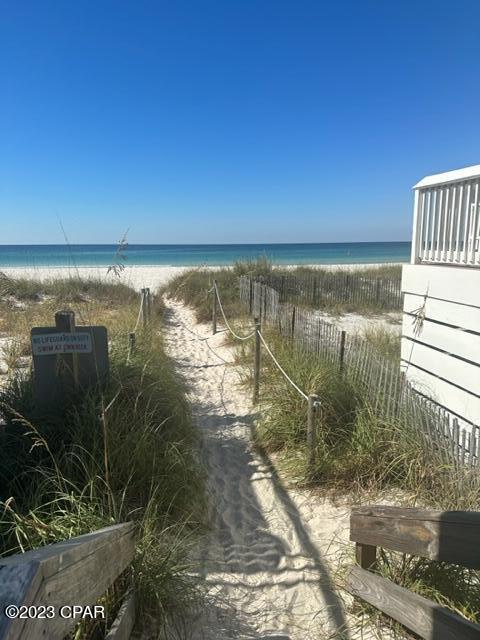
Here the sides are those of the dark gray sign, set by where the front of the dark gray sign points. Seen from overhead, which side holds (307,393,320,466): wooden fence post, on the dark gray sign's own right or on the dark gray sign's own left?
on the dark gray sign's own left

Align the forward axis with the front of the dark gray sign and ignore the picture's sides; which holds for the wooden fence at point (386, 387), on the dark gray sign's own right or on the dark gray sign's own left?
on the dark gray sign's own left

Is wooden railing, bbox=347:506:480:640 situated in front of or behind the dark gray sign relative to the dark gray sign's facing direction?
in front

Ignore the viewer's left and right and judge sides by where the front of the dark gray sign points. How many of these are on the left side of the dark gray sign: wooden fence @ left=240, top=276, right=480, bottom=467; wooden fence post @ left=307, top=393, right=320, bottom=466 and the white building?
3

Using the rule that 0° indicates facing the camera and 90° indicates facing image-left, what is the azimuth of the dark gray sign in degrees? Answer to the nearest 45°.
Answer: approximately 0°

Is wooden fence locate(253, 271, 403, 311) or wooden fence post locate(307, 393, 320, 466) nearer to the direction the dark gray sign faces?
the wooden fence post

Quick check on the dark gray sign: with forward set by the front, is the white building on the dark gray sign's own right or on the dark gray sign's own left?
on the dark gray sign's own left

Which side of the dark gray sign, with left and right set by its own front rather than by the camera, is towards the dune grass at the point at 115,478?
front

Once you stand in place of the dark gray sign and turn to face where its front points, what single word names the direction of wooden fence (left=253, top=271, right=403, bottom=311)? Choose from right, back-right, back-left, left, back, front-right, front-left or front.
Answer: back-left

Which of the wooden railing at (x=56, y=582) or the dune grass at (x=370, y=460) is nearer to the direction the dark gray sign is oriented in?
the wooden railing

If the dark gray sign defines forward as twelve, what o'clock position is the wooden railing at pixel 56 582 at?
The wooden railing is roughly at 12 o'clock from the dark gray sign.

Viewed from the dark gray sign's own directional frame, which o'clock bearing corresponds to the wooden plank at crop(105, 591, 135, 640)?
The wooden plank is roughly at 12 o'clock from the dark gray sign.
